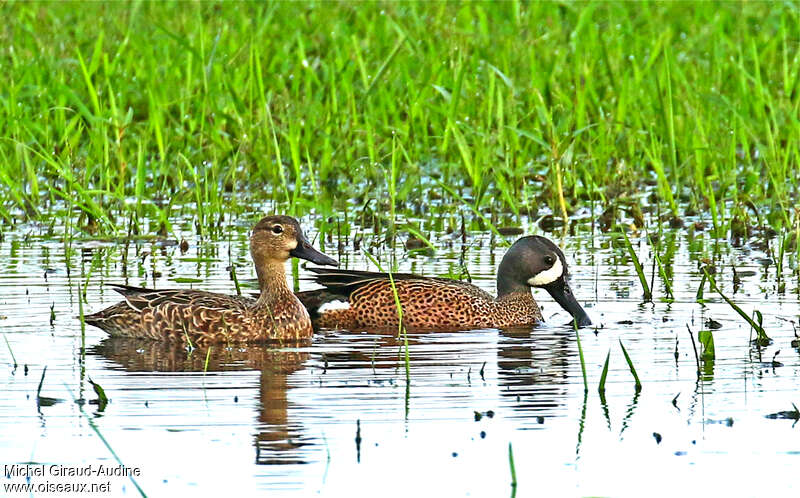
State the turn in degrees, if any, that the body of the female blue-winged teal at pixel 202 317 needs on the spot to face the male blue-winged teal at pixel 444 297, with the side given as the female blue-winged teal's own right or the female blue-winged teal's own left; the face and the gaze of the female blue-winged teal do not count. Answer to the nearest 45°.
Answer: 0° — it already faces it

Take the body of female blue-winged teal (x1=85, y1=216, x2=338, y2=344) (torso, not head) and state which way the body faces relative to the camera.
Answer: to the viewer's right

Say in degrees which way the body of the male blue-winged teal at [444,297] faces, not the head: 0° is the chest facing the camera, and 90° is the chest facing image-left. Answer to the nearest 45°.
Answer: approximately 270°

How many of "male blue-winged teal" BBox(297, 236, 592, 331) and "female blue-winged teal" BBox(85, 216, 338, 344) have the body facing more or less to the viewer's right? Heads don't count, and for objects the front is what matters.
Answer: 2

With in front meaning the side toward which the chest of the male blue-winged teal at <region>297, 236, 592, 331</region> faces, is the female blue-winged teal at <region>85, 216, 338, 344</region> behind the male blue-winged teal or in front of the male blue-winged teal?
behind
